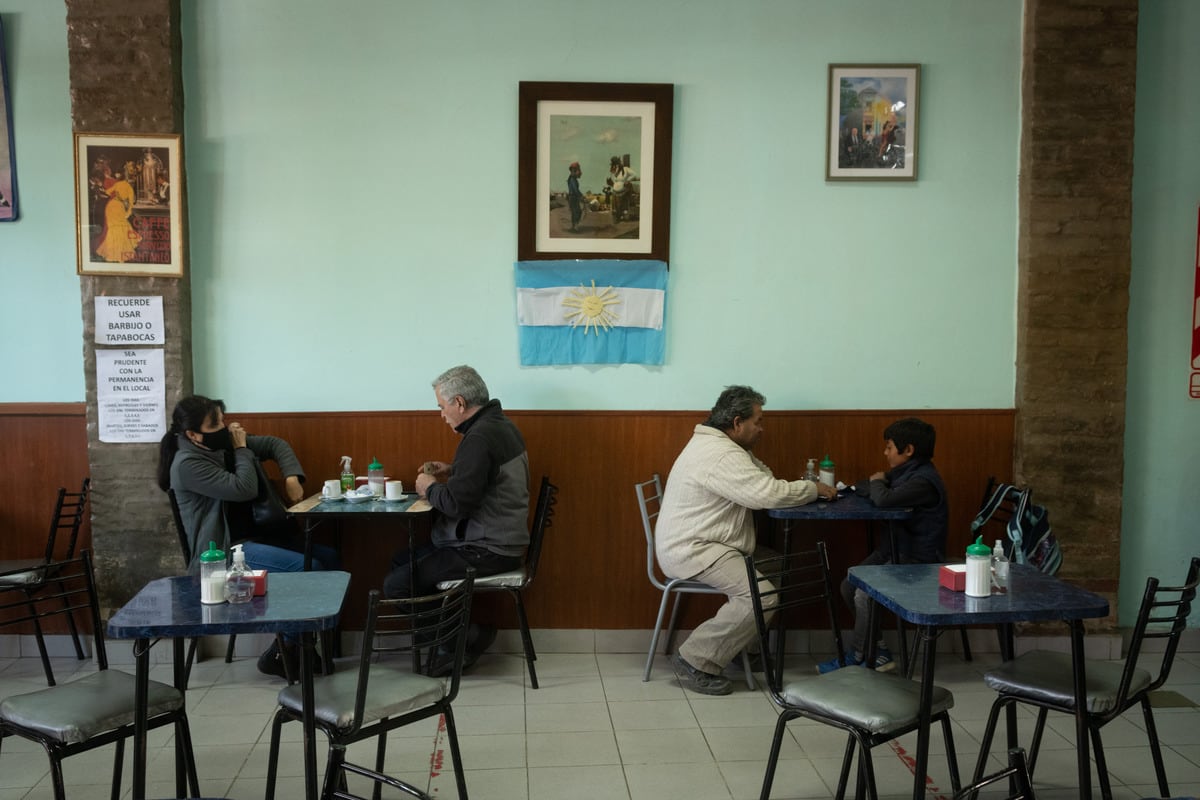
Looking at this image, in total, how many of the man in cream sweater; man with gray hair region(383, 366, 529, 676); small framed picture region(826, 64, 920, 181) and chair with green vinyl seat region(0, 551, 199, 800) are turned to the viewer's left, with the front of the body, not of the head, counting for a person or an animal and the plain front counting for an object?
1

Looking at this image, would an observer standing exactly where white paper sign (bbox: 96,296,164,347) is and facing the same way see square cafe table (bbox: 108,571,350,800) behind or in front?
in front

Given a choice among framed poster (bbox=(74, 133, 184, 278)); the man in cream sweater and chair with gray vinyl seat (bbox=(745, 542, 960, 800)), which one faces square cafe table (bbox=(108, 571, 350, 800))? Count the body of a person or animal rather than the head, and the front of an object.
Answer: the framed poster

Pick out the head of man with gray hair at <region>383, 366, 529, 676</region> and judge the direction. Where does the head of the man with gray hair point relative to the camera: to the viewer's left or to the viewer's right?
to the viewer's left

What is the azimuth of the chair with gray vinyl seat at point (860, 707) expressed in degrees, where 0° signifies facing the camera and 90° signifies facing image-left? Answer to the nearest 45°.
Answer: approximately 315°

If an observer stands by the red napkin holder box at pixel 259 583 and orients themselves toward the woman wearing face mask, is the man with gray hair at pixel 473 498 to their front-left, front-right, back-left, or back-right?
front-right

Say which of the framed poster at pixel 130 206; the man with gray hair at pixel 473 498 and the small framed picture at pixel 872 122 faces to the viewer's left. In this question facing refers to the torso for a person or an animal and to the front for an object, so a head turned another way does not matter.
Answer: the man with gray hair

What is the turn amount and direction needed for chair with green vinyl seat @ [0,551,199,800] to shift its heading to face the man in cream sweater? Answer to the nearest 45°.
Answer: approximately 45° to its left

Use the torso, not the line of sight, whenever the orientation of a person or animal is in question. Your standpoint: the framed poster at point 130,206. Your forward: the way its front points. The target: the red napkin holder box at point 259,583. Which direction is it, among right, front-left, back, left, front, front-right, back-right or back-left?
front

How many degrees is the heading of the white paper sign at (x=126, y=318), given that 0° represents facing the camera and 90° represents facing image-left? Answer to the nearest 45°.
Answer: approximately 0°

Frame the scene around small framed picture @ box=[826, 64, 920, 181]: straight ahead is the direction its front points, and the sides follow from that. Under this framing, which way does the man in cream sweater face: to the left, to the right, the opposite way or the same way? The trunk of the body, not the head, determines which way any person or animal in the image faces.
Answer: to the left

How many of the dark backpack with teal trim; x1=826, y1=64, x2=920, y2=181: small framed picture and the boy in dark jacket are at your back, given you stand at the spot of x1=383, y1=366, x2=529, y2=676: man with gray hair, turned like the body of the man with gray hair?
3

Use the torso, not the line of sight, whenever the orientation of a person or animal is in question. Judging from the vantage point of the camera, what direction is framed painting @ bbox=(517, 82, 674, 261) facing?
facing the viewer

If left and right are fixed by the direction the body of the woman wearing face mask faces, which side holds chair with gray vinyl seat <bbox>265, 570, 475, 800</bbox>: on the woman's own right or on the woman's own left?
on the woman's own right
